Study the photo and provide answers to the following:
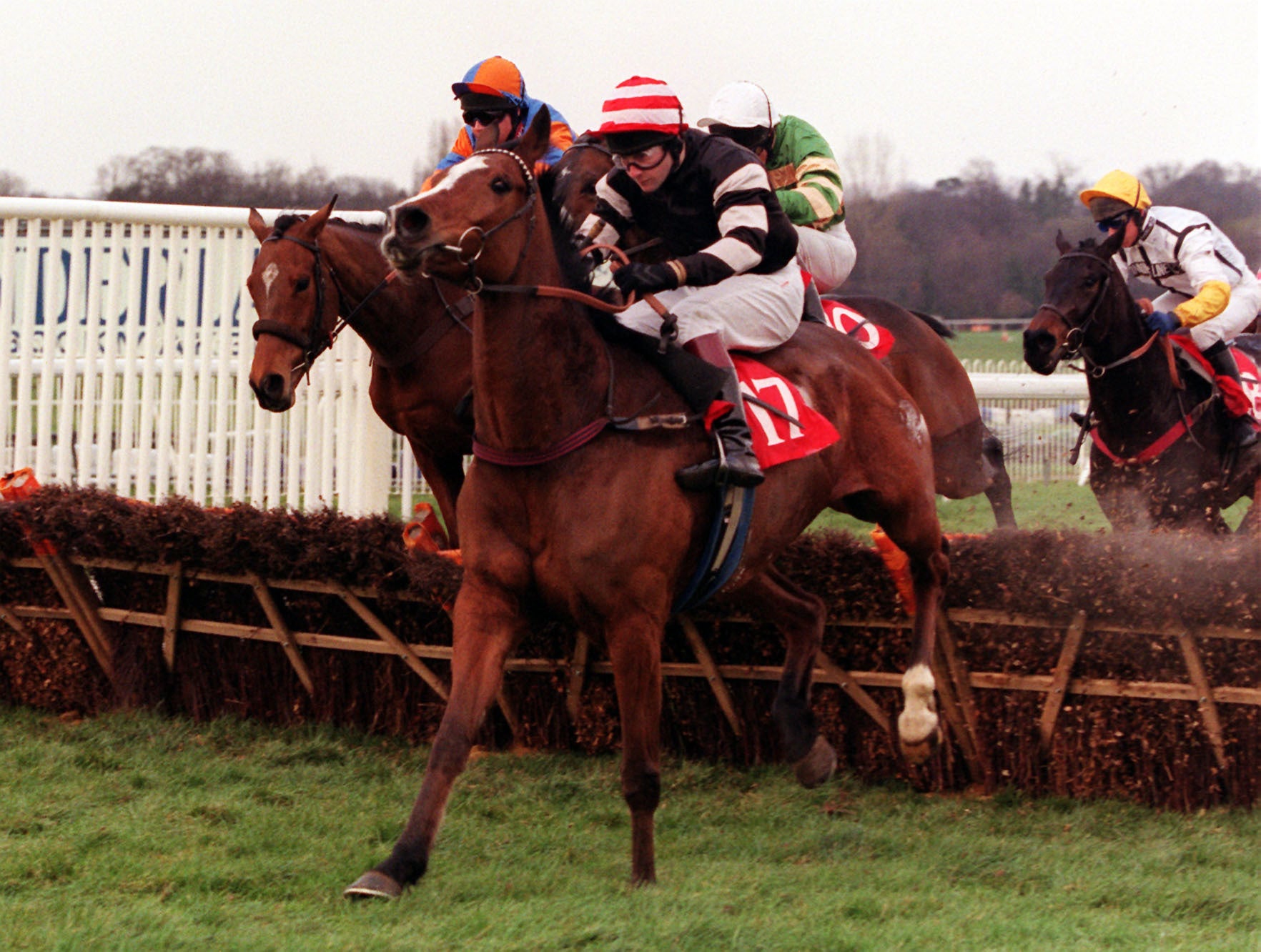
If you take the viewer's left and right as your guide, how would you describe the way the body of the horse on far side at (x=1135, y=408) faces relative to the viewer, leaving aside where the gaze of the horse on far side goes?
facing the viewer and to the left of the viewer

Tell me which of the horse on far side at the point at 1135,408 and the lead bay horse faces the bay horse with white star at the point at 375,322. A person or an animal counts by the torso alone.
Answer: the horse on far side

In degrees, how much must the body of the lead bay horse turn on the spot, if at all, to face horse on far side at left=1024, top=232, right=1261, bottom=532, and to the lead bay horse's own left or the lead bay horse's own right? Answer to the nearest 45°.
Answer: approximately 180°

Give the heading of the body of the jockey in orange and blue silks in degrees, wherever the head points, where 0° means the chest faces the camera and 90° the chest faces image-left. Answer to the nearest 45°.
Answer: approximately 45°

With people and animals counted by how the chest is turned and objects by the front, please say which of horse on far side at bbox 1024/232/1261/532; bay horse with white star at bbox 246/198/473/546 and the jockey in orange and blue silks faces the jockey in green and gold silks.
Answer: the horse on far side

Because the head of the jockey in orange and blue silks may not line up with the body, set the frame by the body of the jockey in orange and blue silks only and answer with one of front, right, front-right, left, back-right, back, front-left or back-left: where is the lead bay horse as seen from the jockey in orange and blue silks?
front-left

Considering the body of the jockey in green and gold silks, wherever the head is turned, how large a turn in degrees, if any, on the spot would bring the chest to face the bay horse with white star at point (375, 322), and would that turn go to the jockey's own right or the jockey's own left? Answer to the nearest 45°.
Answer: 0° — they already face it

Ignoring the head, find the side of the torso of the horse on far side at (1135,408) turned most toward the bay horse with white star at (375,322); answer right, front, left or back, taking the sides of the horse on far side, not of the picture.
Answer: front

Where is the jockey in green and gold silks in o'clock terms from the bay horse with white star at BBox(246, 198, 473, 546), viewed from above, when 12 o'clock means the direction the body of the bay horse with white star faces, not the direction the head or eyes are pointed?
The jockey in green and gold silks is roughly at 7 o'clock from the bay horse with white star.

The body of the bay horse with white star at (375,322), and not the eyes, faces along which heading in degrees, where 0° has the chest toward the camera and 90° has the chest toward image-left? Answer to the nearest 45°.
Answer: approximately 45°

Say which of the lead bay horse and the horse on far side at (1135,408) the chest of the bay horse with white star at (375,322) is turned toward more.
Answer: the lead bay horse

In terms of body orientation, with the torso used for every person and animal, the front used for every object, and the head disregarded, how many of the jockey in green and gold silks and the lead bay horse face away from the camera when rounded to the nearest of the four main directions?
0
